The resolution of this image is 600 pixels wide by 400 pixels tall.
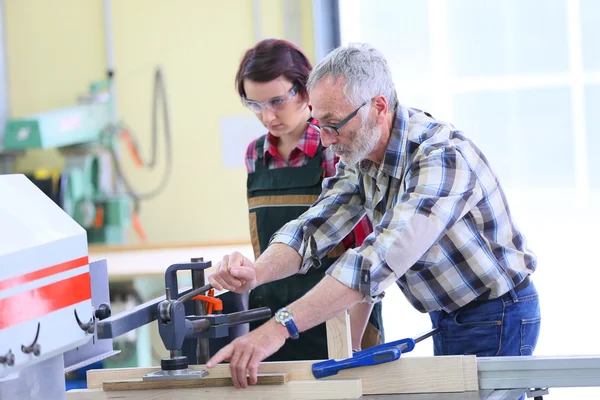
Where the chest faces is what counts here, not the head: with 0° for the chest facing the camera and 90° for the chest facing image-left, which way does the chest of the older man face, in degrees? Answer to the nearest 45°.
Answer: approximately 90°

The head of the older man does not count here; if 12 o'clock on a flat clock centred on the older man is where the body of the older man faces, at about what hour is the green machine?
The green machine is roughly at 2 o'clock from the older man.
